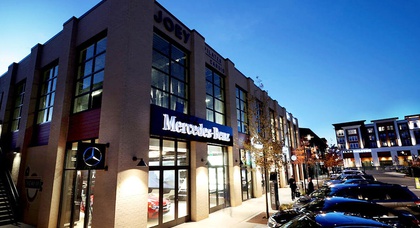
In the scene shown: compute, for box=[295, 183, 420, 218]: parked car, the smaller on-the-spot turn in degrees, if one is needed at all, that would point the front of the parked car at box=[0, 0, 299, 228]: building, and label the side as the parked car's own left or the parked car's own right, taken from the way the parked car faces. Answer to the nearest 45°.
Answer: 0° — it already faces it

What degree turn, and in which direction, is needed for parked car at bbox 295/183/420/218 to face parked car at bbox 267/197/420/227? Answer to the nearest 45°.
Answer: approximately 90° to its left

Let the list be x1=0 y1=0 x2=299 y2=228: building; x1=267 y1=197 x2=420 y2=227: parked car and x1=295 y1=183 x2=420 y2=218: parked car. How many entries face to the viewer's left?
2

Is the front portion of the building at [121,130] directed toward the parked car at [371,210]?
yes

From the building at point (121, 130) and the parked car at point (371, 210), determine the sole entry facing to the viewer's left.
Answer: the parked car

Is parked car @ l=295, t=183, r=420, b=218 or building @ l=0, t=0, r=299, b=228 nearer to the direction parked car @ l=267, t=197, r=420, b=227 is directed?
the building

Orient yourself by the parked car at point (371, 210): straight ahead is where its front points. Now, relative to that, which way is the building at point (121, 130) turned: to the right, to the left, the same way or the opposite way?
the opposite way

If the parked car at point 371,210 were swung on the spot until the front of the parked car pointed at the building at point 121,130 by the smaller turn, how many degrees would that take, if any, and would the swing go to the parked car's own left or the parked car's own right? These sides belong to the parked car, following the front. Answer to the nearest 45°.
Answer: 0° — it already faces it

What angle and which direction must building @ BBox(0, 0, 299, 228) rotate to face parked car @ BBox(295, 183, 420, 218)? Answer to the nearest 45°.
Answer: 0° — it already faces it

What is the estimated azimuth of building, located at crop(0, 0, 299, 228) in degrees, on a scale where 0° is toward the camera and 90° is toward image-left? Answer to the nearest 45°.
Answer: approximately 315°

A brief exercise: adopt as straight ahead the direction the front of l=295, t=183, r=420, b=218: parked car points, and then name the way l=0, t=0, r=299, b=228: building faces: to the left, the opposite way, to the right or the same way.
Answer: the opposite way

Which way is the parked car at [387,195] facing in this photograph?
to the viewer's left

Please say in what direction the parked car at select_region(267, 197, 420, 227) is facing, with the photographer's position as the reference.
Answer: facing to the left of the viewer

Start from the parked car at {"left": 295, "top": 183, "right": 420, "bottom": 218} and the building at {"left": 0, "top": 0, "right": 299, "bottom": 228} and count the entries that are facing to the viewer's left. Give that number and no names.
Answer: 1
